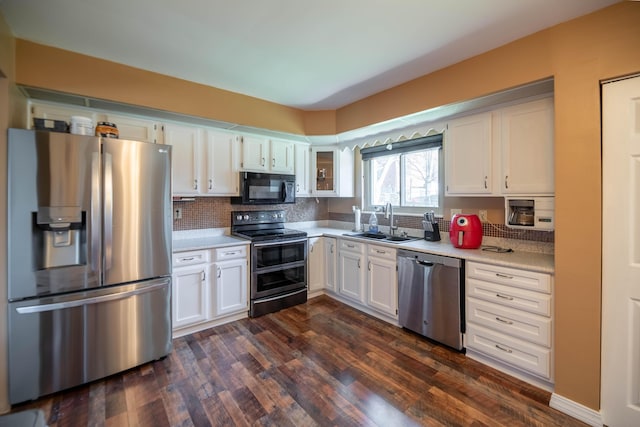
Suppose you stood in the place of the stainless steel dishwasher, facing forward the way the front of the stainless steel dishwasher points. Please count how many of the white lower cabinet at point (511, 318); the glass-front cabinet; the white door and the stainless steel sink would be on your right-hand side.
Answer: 2

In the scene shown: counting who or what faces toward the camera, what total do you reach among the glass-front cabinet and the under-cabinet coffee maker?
2

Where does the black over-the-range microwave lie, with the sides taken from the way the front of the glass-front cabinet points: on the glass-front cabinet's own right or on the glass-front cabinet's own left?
on the glass-front cabinet's own right

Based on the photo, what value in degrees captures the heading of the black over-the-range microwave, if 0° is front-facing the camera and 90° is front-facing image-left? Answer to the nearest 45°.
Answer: approximately 315°

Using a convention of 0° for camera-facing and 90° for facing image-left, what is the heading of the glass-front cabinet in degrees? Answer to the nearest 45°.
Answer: approximately 0°

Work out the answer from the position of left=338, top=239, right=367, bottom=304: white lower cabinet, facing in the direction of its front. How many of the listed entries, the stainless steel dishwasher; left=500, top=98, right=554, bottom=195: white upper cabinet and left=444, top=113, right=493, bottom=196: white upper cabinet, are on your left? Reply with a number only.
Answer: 3
